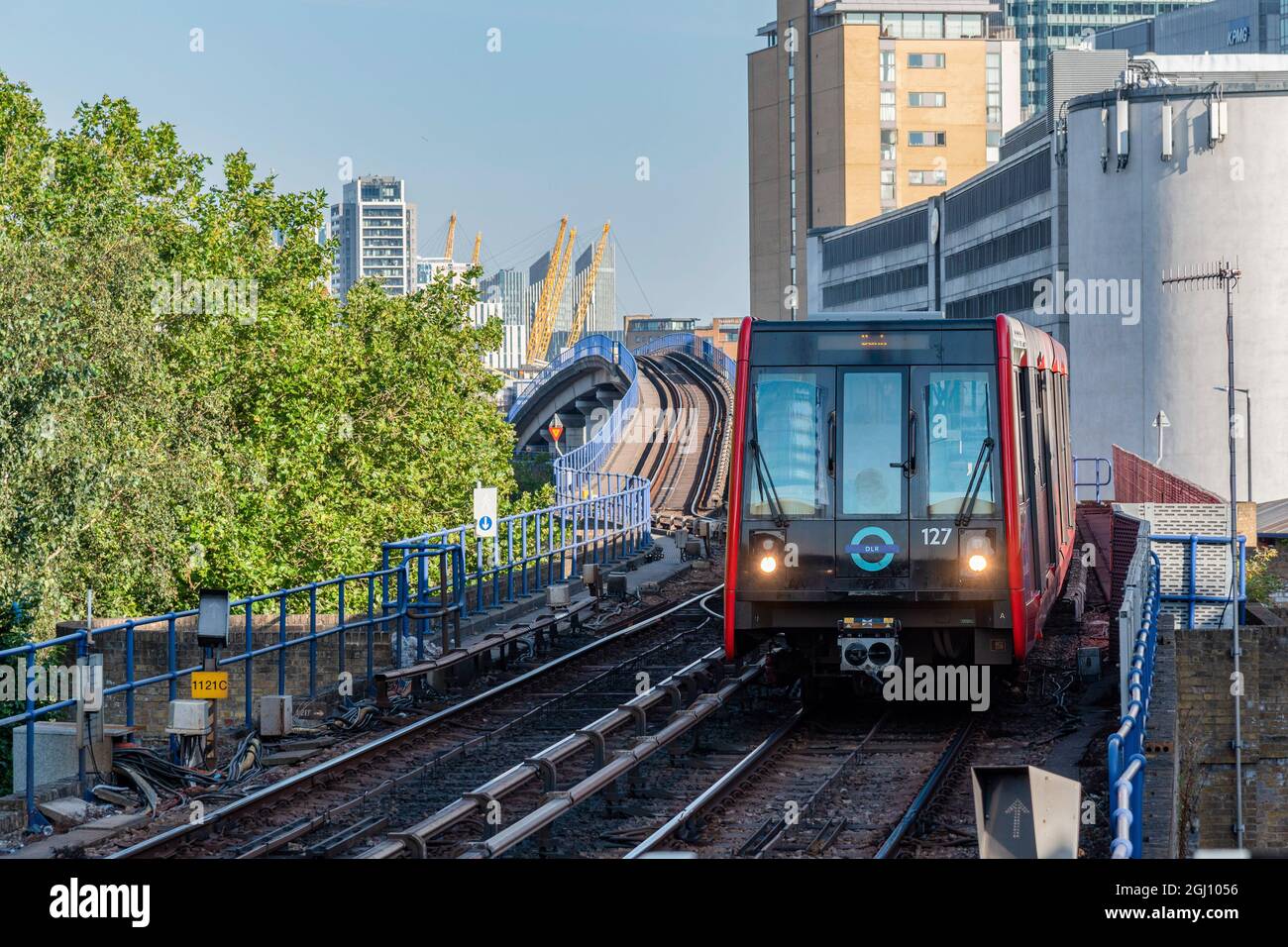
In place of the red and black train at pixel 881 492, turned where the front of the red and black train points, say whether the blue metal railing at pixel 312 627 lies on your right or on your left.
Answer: on your right

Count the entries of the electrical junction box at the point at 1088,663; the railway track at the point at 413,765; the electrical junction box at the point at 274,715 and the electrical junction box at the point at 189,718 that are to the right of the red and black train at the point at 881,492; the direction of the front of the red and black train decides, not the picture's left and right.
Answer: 3

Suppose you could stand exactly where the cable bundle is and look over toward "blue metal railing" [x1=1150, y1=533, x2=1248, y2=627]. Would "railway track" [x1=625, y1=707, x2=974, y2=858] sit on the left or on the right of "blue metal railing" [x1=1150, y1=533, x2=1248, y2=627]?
right

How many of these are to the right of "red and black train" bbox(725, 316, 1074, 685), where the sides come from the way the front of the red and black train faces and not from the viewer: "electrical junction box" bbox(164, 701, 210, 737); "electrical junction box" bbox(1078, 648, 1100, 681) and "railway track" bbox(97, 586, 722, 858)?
2

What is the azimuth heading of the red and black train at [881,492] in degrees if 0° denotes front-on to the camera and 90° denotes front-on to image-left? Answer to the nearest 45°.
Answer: approximately 0°

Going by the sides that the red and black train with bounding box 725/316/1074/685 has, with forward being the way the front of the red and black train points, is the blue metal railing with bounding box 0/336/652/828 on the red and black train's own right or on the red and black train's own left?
on the red and black train's own right

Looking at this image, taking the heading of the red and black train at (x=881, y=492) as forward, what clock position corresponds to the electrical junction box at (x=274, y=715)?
The electrical junction box is roughly at 1 o'clock from the red and black train.

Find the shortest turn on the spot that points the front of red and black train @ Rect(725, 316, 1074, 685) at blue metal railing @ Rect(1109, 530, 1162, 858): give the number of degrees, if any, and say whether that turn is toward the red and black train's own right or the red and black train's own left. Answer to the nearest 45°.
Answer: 0° — it already faces it

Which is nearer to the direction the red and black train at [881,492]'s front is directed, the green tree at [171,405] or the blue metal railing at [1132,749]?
the blue metal railing

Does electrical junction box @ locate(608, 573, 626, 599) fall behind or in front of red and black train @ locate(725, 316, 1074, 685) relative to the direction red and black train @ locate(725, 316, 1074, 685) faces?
behind

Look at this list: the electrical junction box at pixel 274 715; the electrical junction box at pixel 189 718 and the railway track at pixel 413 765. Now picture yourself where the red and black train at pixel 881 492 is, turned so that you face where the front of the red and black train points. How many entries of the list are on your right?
3
